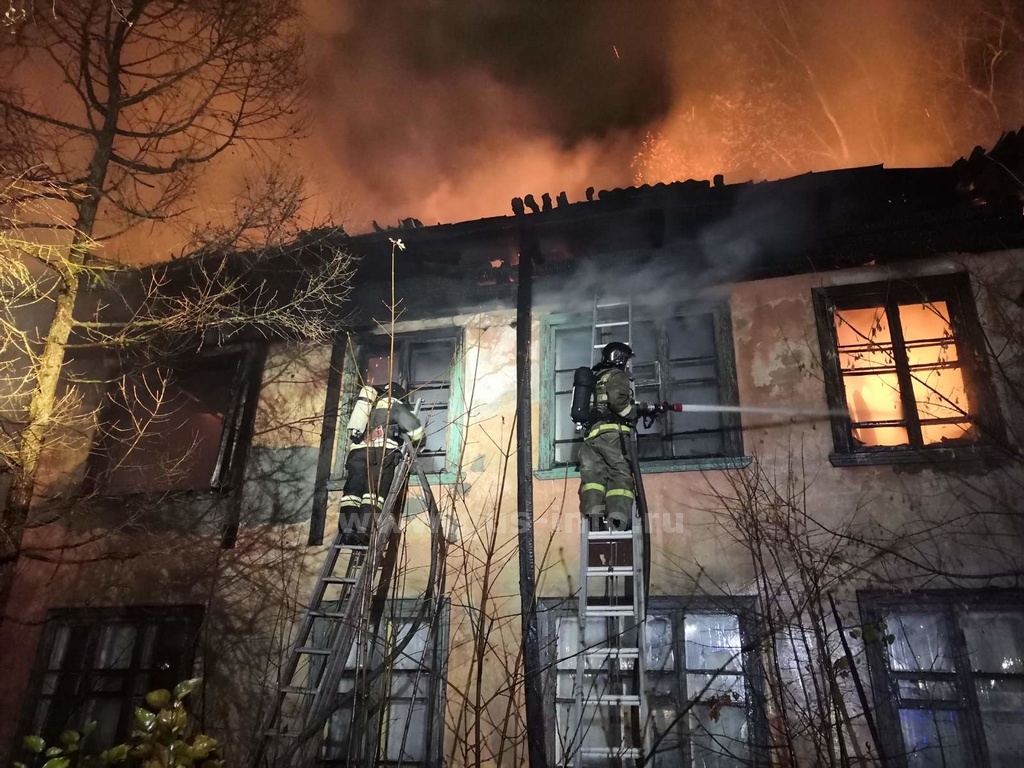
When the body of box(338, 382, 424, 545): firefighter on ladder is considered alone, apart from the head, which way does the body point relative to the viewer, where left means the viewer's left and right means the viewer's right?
facing away from the viewer and to the right of the viewer

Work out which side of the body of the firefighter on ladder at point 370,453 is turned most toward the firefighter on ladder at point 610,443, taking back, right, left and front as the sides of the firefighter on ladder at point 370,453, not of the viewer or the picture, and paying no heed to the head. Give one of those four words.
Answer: right

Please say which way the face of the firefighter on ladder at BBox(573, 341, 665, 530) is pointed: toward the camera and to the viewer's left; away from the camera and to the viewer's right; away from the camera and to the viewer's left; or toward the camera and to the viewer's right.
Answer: away from the camera and to the viewer's right

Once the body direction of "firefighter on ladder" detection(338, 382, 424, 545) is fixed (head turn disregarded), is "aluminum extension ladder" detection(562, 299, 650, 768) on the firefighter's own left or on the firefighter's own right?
on the firefighter's own right
